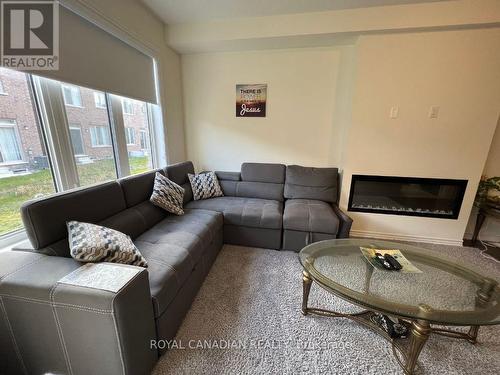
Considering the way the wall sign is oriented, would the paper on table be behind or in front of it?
in front

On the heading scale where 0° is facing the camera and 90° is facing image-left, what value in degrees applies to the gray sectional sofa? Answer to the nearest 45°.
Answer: approximately 315°

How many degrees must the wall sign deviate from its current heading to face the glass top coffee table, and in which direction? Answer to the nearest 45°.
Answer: approximately 45° to its left

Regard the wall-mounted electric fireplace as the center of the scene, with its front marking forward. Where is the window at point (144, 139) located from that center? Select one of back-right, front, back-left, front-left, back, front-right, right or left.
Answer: front-right

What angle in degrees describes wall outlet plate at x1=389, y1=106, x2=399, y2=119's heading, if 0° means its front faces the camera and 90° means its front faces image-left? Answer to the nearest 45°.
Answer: approximately 0°

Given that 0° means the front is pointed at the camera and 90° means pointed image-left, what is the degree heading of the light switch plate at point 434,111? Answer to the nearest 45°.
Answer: approximately 0°

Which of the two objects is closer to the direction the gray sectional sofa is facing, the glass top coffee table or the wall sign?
the glass top coffee table

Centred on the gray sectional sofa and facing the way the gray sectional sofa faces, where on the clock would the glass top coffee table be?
The glass top coffee table is roughly at 11 o'clock from the gray sectional sofa.

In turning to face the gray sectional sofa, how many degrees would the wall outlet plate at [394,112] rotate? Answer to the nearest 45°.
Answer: approximately 45° to its right
